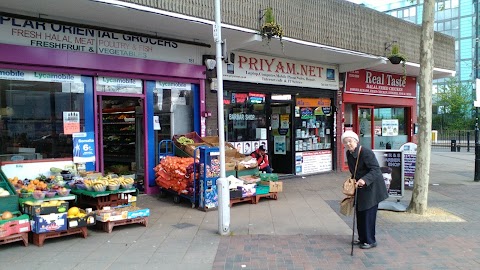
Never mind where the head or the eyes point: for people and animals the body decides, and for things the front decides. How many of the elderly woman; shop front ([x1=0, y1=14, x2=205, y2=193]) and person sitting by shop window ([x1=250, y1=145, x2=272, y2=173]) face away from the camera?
0

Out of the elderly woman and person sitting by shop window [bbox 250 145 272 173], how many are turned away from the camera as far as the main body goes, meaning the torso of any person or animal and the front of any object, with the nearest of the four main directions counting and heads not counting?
0

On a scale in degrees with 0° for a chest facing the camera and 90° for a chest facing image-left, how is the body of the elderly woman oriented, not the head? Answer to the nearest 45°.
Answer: approximately 45°

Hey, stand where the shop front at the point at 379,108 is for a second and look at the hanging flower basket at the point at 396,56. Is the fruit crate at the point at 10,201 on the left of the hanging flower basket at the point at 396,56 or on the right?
right

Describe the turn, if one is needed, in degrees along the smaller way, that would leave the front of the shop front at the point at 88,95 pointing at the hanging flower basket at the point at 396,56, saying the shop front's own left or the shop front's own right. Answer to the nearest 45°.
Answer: approximately 45° to the shop front's own left

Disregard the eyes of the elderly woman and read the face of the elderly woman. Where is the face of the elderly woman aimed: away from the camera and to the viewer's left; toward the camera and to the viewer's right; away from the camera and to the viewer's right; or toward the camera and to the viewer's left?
toward the camera and to the viewer's left
